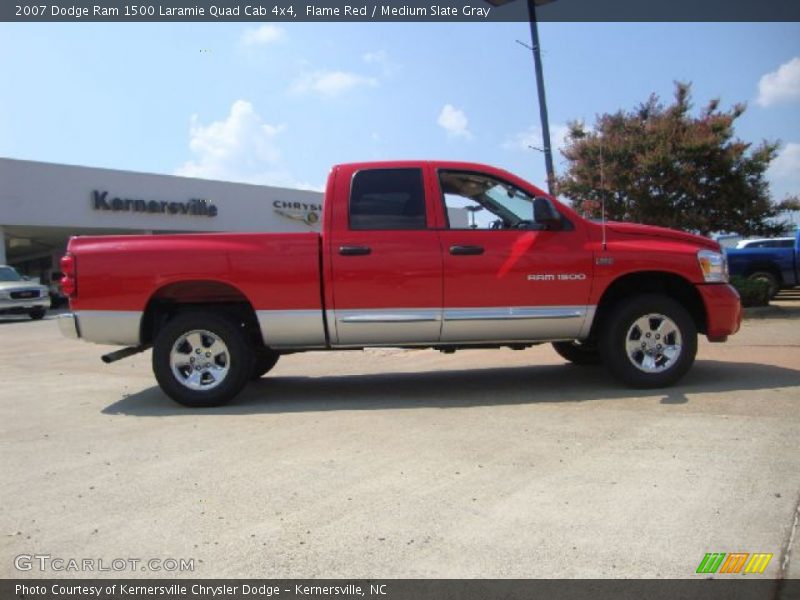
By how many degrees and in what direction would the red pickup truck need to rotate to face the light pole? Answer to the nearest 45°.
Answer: approximately 90° to its left

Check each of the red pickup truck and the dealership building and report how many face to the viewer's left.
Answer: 0

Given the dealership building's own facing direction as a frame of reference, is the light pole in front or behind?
in front

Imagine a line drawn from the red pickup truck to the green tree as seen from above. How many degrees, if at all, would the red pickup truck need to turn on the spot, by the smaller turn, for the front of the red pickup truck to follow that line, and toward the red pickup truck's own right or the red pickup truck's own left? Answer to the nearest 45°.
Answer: approximately 45° to the red pickup truck's own left

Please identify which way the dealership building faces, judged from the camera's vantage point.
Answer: facing the viewer and to the right of the viewer

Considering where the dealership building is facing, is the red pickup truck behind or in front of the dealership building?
in front

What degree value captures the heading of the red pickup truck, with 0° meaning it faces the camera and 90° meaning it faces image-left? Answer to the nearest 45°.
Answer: approximately 270°

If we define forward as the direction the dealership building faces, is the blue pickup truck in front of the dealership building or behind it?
in front

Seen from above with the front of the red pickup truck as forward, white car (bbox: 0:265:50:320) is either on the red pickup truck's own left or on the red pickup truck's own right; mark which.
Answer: on the red pickup truck's own left

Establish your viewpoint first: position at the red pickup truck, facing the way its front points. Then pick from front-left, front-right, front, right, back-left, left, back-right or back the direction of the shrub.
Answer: front-left
